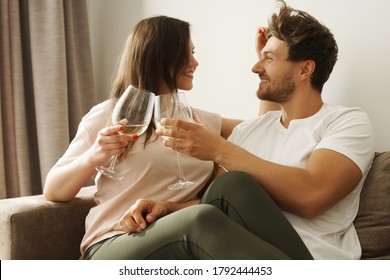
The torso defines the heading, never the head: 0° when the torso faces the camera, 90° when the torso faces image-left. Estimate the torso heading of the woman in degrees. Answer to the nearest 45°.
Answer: approximately 315°

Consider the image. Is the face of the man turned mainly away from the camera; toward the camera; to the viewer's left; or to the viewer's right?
to the viewer's left

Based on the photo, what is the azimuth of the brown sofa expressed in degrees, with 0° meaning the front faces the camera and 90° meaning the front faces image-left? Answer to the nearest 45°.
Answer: approximately 0°

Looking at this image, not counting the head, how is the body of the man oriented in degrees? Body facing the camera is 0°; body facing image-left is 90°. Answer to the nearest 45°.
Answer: approximately 45°

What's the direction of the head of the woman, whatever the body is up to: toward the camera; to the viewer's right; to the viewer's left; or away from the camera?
to the viewer's right
